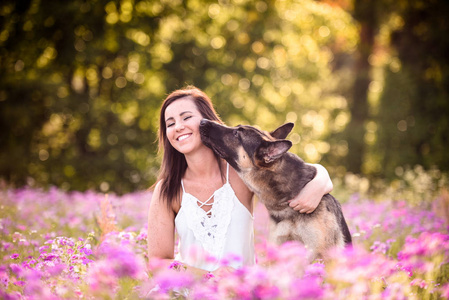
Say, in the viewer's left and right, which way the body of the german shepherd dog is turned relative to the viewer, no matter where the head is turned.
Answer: facing to the left of the viewer

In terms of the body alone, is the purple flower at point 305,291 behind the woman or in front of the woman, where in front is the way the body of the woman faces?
in front

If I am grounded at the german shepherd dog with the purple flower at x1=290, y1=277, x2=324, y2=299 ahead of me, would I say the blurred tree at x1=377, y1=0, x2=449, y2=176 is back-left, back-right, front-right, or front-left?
back-left

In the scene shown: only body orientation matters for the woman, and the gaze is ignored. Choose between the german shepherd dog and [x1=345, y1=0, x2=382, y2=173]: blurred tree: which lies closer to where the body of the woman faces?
the german shepherd dog

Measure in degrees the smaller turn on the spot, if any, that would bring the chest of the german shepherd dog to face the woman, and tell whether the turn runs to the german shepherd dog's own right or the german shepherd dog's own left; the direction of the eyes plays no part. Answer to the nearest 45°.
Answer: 0° — it already faces them

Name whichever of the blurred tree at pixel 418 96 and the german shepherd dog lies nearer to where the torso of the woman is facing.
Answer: the german shepherd dog

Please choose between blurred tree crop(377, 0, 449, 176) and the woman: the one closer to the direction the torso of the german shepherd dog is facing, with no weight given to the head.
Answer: the woman

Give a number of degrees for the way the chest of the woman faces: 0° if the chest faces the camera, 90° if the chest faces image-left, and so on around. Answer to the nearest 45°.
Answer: approximately 0°

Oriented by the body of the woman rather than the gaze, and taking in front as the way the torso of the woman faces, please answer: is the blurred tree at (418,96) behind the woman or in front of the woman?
behind

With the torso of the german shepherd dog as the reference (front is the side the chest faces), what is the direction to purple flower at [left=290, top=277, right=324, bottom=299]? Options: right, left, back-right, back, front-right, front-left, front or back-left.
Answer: left

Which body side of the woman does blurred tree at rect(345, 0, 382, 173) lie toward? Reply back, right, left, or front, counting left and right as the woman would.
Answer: back
